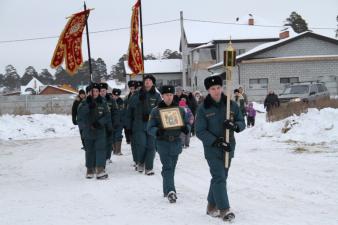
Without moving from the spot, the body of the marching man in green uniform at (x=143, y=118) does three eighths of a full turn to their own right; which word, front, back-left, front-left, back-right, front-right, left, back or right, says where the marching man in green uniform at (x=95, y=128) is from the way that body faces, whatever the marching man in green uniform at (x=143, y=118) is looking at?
front-left

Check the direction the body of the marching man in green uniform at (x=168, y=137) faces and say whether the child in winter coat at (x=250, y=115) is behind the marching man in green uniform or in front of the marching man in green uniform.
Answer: behind

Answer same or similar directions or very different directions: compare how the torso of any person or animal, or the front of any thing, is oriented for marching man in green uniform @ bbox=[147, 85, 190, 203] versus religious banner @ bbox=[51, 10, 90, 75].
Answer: same or similar directions

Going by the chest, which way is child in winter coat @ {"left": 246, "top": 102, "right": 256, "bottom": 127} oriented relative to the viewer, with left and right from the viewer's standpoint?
facing the viewer

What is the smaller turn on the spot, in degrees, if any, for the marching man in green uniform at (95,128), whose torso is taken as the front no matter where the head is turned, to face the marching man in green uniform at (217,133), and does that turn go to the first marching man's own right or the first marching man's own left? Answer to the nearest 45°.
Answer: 0° — they already face them

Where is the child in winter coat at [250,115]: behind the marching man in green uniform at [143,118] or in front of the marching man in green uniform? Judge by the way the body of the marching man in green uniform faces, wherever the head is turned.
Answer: behind

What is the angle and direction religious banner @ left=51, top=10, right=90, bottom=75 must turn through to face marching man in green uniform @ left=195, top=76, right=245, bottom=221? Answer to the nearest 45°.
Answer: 0° — it already faces them

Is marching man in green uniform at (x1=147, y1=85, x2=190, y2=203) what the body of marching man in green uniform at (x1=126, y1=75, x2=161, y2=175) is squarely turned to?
yes

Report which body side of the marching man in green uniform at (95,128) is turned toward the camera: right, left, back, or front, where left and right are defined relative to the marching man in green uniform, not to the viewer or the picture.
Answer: front

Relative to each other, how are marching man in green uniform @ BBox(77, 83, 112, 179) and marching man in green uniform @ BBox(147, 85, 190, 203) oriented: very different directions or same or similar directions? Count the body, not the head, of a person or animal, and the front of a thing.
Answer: same or similar directions

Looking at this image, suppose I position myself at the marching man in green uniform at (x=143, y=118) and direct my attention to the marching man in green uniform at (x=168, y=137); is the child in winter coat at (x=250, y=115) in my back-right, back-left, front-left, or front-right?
back-left

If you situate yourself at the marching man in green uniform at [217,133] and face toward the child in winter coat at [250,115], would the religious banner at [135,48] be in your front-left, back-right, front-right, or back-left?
front-left

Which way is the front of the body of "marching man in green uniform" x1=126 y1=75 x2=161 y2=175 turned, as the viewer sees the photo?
toward the camera
